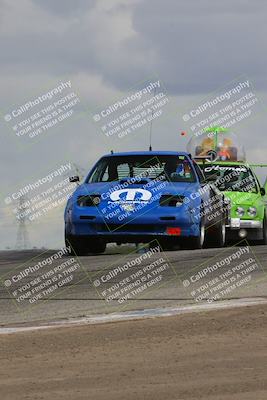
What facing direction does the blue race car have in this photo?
toward the camera

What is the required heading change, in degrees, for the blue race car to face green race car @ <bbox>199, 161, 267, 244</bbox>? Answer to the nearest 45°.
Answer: approximately 135° to its left
